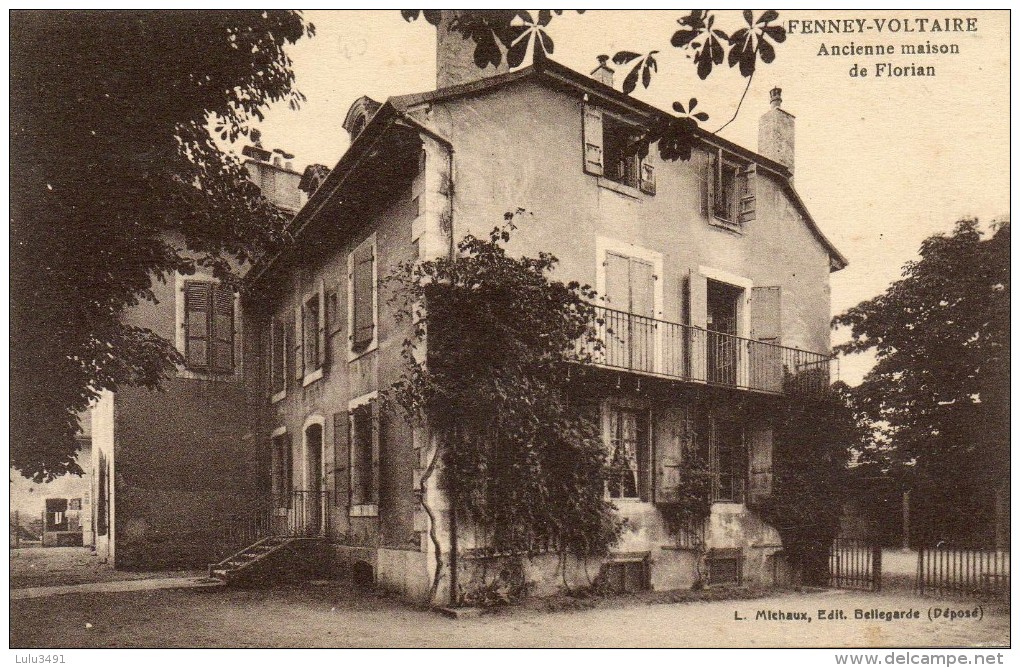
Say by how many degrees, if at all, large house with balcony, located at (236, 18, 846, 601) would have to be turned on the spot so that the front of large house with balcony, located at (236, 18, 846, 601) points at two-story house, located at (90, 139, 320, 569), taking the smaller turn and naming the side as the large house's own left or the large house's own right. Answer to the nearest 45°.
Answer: approximately 90° to the large house's own right

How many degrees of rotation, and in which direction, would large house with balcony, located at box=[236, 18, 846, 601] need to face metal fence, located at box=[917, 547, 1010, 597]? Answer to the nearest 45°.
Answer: approximately 90° to its left
